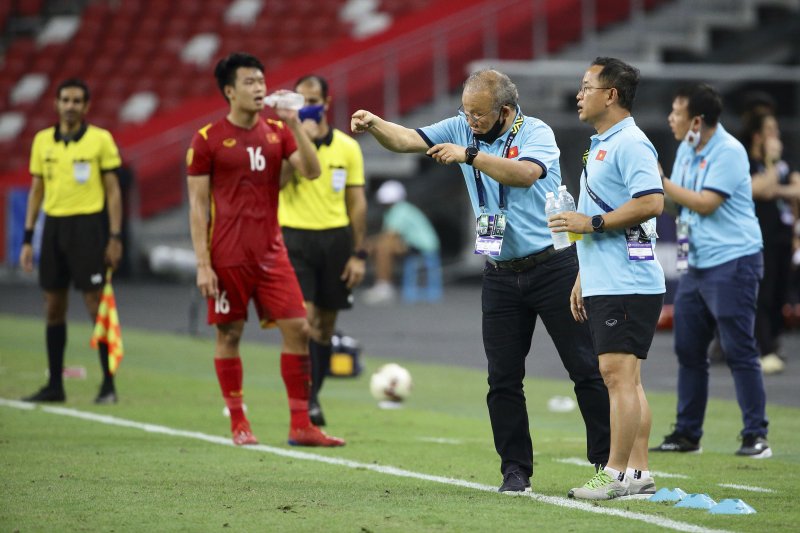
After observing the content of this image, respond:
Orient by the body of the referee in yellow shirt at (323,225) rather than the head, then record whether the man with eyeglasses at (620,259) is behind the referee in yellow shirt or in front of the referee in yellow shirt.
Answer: in front

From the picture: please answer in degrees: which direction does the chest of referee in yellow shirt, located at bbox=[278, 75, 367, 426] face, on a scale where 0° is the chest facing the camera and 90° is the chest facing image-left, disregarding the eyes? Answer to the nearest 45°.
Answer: approximately 0°

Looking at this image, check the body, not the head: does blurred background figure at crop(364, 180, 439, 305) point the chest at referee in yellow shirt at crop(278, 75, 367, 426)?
no

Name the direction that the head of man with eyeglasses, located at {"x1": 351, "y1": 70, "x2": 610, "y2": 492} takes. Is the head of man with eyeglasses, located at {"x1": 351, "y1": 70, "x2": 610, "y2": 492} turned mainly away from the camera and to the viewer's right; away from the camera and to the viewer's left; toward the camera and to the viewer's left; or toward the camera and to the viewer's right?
toward the camera and to the viewer's left

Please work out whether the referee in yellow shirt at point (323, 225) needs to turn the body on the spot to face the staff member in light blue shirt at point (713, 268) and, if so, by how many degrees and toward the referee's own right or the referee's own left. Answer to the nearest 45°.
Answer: approximately 45° to the referee's own left

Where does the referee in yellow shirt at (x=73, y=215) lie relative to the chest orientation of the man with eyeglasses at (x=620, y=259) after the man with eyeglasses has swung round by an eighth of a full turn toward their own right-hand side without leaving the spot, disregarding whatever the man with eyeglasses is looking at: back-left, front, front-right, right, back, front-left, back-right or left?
front

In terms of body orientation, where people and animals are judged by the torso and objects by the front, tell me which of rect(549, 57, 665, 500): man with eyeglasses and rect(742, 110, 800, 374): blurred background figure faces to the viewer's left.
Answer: the man with eyeglasses

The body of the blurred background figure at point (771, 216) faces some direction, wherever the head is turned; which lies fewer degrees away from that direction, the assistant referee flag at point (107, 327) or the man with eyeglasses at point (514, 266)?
the man with eyeglasses

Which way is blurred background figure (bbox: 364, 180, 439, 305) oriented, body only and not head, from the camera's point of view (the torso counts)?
to the viewer's left

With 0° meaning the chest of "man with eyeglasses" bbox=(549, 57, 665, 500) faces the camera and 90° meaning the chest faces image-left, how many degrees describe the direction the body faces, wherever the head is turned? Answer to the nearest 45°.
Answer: approximately 90°

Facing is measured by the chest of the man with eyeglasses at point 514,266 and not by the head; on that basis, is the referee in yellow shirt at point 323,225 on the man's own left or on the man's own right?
on the man's own right

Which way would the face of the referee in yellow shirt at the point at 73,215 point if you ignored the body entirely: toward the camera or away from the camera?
toward the camera

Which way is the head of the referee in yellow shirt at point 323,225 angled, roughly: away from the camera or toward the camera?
toward the camera

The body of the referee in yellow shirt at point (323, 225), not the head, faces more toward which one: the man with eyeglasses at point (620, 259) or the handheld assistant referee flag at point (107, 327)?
the man with eyeglasses

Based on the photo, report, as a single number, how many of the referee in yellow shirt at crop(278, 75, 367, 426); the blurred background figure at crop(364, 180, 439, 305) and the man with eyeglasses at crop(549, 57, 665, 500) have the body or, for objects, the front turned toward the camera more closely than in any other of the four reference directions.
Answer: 1

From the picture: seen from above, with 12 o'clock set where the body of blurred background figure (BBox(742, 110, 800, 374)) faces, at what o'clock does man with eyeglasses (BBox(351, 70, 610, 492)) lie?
The man with eyeglasses is roughly at 2 o'clock from the blurred background figure.
